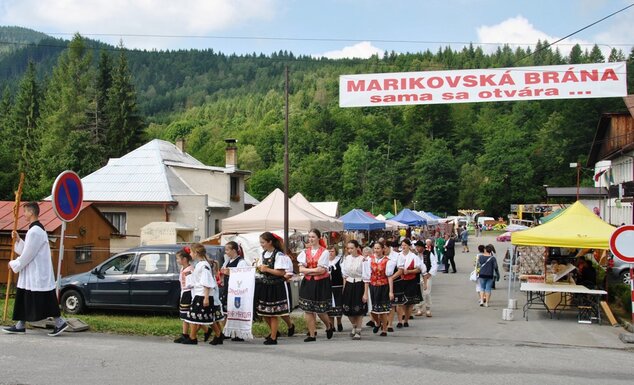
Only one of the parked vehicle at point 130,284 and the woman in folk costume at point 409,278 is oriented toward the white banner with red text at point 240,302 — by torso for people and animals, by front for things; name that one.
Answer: the woman in folk costume

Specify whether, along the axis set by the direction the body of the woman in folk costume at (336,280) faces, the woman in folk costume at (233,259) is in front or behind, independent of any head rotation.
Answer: in front

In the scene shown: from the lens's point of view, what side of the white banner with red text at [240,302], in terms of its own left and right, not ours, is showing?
front

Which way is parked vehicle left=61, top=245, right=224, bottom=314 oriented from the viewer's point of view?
to the viewer's left

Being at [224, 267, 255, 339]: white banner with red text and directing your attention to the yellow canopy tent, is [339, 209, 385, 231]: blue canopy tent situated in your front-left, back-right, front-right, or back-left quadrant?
front-left

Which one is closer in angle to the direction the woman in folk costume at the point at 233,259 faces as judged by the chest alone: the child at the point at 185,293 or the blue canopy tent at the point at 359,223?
the child

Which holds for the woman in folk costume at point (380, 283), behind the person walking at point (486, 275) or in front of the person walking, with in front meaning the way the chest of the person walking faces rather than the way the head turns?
behind

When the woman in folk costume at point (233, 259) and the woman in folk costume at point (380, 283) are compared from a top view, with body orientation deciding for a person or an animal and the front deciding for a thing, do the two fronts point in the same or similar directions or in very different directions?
same or similar directions

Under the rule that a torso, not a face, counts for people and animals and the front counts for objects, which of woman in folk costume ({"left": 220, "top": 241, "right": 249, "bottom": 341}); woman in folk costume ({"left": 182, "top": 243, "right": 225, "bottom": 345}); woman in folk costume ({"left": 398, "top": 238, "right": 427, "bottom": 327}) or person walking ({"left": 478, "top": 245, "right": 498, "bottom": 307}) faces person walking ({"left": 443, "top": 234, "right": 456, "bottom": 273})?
person walking ({"left": 478, "top": 245, "right": 498, "bottom": 307})

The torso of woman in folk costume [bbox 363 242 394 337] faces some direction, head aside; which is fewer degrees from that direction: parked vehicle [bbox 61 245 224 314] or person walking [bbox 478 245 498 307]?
the parked vehicle

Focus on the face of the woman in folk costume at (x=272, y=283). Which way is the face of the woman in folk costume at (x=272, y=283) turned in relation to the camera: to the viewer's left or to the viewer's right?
to the viewer's left
